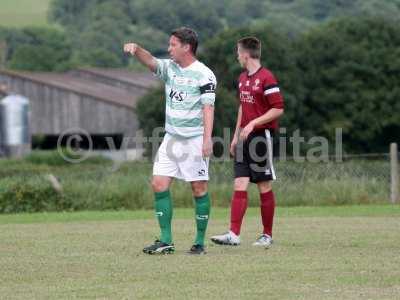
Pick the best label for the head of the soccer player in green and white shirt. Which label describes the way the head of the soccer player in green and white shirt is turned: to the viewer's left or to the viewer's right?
to the viewer's left

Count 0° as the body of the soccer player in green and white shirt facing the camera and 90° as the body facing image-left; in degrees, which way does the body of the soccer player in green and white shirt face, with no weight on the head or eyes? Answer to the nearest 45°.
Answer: approximately 45°

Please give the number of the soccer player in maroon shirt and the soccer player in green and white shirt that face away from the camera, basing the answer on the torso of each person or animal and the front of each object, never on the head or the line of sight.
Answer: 0

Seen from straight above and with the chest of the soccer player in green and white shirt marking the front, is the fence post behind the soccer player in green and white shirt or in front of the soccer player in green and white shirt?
behind

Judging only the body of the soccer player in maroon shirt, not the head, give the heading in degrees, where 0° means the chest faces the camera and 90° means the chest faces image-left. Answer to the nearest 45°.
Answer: approximately 45°

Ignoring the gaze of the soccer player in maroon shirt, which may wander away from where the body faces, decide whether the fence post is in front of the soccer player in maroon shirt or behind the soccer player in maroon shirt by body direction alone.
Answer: behind

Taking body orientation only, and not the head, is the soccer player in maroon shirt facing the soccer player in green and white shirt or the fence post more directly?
the soccer player in green and white shirt

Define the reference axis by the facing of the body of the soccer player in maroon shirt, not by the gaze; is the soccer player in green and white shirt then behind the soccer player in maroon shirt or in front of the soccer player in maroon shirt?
in front
